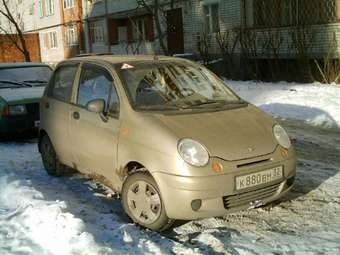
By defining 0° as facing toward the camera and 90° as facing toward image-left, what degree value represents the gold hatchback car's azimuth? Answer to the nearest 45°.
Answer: approximately 315°

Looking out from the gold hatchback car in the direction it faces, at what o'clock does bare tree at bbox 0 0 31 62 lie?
The bare tree is roughly at 7 o'clock from the gold hatchback car.

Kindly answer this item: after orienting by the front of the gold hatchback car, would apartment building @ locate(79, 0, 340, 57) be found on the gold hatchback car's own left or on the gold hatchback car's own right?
on the gold hatchback car's own left

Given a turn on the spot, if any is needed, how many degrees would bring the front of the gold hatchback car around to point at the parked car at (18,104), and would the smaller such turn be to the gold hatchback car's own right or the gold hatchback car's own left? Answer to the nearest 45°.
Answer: approximately 180°
